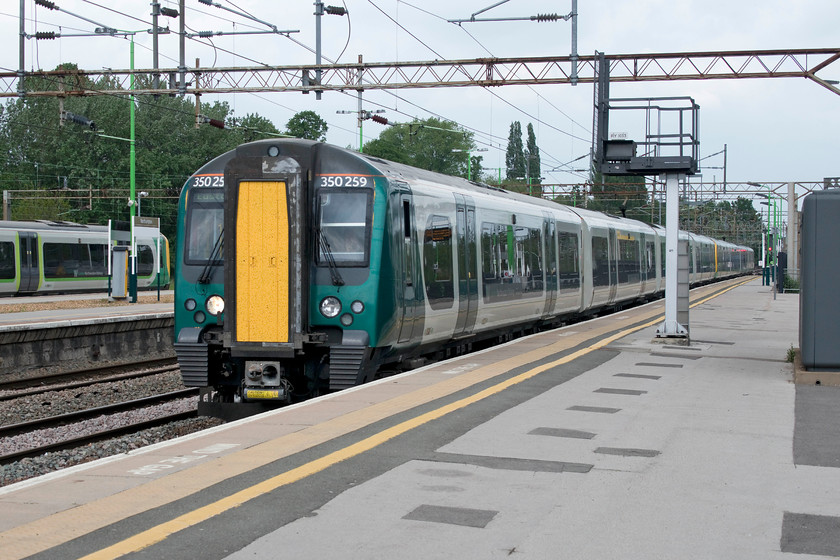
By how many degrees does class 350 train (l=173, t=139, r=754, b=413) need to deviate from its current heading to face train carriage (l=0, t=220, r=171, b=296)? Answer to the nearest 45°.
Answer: approximately 90° to its right

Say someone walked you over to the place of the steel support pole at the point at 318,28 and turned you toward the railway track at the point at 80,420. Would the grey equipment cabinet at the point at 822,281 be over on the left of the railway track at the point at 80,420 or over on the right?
left

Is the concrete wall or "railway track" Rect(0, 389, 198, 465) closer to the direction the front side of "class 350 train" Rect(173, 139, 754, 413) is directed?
the railway track

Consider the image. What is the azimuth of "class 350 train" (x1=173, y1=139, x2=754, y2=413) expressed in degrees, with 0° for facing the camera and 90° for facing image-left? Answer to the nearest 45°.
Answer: approximately 45°

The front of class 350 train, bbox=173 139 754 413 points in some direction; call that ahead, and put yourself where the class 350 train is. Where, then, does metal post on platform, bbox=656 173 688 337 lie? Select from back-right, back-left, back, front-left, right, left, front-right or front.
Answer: front

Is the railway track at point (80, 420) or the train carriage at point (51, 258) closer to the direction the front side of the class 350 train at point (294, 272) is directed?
the railway track

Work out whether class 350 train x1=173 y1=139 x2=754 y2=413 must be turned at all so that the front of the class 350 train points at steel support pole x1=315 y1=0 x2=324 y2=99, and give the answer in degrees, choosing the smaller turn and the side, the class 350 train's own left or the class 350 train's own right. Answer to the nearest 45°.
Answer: approximately 135° to the class 350 train's own right
